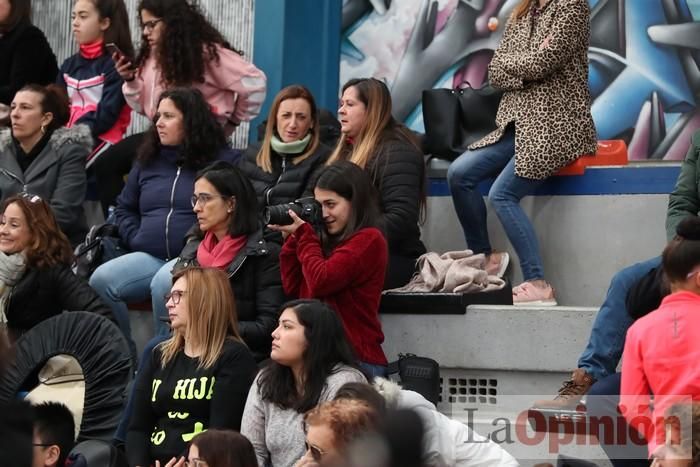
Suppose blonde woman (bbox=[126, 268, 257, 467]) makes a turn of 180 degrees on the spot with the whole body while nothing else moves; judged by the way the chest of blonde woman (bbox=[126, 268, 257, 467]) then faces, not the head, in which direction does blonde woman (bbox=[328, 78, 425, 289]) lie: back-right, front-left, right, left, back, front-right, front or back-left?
front

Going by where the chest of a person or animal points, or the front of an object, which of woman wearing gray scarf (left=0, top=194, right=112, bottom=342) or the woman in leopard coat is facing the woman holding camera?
the woman in leopard coat

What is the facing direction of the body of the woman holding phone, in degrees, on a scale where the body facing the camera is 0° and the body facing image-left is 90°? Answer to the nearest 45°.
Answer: approximately 45°

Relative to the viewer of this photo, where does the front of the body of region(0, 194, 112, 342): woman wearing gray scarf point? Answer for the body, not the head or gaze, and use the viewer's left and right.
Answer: facing the viewer and to the left of the viewer

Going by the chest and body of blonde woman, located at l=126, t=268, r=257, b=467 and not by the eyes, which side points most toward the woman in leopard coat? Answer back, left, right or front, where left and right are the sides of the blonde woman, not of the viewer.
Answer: back

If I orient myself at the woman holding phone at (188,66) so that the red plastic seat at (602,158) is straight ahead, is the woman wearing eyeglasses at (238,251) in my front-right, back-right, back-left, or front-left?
front-right

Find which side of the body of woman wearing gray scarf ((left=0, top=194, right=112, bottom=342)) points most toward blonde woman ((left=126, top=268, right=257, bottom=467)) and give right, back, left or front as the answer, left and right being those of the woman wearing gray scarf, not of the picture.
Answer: left

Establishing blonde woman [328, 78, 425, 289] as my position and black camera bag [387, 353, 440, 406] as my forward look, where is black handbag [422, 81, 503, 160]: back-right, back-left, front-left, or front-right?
back-left

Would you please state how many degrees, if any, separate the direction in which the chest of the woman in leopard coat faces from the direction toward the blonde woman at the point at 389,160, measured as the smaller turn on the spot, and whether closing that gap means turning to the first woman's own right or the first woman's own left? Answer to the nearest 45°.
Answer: approximately 45° to the first woman's own right

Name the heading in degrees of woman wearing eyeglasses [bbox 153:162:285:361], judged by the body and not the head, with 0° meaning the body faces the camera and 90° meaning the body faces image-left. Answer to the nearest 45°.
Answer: approximately 45°
